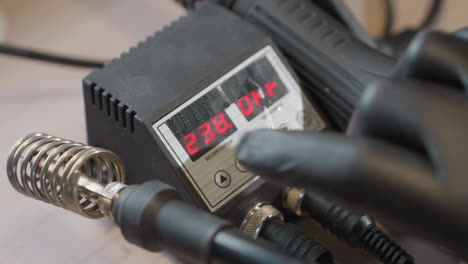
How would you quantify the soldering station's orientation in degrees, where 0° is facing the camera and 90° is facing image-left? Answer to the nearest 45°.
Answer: approximately 315°
